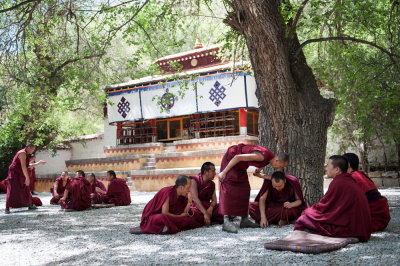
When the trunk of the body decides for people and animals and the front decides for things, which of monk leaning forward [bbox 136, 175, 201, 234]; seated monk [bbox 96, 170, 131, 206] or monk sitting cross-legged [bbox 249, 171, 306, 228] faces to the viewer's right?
the monk leaning forward

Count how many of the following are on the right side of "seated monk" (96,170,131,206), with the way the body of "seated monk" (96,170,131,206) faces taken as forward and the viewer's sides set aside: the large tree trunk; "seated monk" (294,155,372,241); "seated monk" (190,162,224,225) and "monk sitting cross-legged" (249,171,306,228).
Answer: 0

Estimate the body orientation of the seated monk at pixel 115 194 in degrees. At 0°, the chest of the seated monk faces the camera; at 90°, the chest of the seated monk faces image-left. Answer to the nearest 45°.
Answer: approximately 90°

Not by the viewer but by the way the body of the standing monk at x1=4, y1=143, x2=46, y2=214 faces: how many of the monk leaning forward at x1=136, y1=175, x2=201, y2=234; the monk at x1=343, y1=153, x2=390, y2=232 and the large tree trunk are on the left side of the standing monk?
0

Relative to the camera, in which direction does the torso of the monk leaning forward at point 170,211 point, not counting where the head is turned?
to the viewer's right

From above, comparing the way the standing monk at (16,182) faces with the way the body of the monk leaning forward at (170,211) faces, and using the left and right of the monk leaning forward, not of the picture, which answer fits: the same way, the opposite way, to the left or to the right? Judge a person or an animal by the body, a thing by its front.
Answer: the same way

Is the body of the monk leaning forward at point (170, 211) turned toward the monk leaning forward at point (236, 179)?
yes

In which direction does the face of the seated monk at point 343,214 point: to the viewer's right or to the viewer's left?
to the viewer's left

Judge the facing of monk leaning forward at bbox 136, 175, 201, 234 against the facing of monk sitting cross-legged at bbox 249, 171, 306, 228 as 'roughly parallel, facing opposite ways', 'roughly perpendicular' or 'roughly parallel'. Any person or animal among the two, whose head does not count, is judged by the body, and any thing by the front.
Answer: roughly perpendicular

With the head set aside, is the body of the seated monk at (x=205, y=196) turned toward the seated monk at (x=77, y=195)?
no

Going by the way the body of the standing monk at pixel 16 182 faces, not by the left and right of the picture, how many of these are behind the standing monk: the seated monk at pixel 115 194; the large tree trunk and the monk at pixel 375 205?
0

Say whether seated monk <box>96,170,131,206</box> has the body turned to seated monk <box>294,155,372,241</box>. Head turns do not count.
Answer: no

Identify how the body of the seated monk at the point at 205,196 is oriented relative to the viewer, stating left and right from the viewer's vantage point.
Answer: facing the viewer and to the right of the viewer

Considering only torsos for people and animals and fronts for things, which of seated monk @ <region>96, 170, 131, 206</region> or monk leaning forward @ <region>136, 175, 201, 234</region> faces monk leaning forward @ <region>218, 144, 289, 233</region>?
monk leaning forward @ <region>136, 175, 201, 234</region>

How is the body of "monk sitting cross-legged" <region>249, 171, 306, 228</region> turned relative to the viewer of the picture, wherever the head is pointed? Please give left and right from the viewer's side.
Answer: facing the viewer

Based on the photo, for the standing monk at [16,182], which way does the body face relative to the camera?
to the viewer's right
